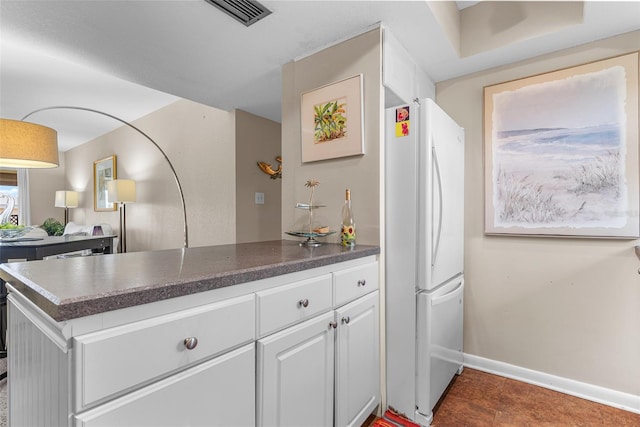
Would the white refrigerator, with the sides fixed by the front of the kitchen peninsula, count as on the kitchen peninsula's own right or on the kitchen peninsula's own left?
on the kitchen peninsula's own left

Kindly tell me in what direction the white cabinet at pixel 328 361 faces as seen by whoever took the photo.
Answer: facing the viewer and to the right of the viewer

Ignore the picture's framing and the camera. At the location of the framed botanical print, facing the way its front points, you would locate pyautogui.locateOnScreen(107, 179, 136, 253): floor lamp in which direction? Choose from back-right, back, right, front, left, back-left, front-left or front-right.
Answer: right

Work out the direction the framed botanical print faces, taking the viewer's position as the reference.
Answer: facing the viewer and to the left of the viewer

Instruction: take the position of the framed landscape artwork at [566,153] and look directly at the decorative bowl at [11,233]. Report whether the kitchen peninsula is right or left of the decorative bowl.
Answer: left

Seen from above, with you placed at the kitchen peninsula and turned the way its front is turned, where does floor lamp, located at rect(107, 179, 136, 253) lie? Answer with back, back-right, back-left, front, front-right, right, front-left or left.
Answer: back-left

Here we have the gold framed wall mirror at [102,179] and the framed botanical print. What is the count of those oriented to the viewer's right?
0

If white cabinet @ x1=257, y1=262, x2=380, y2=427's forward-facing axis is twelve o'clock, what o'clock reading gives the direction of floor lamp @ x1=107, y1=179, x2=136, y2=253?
The floor lamp is roughly at 6 o'clock from the white cabinet.

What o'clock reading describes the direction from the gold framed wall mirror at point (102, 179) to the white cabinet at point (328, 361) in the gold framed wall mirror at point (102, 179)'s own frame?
The white cabinet is roughly at 10 o'clock from the gold framed wall mirror.

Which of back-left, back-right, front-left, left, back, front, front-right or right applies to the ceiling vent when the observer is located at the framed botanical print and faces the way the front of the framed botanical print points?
front
